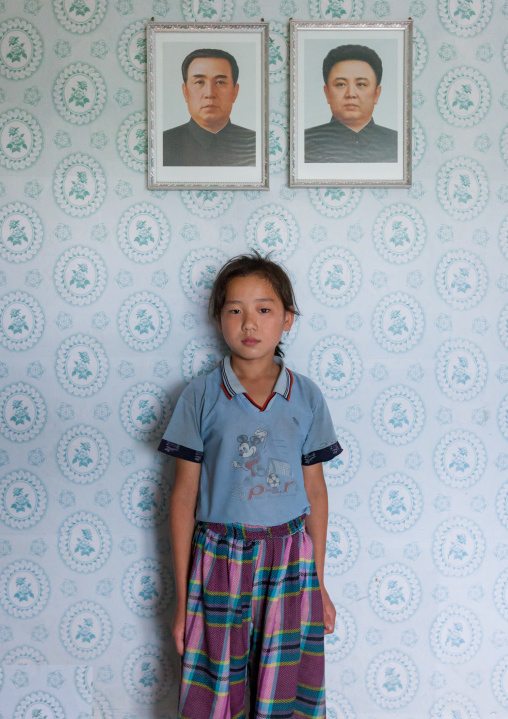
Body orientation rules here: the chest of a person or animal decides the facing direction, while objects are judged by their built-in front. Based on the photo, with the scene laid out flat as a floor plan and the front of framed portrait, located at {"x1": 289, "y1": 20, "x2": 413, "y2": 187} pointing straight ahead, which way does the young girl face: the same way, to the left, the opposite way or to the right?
the same way

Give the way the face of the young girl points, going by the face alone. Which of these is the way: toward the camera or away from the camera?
toward the camera

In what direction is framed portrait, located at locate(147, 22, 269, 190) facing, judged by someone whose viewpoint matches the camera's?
facing the viewer

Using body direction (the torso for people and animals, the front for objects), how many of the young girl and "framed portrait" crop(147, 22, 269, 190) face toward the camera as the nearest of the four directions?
2
